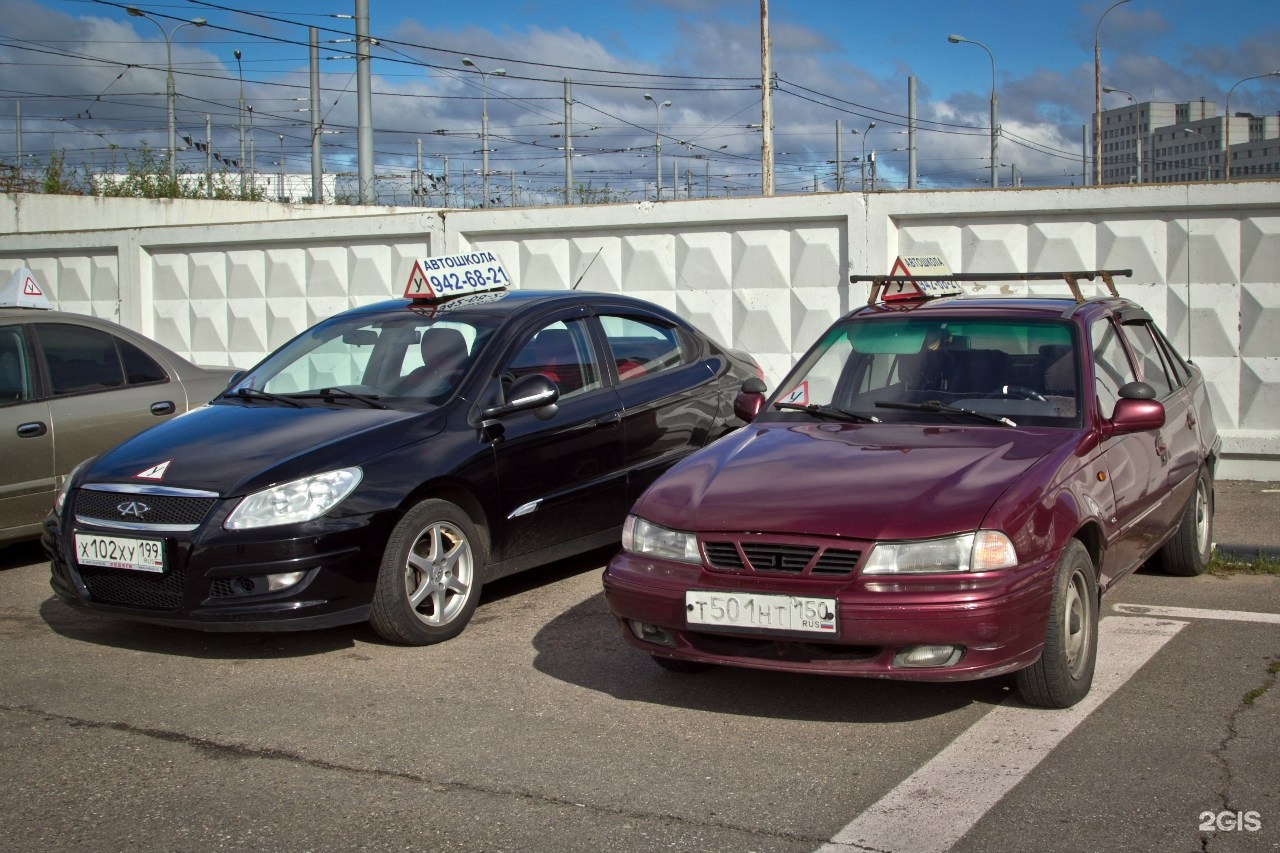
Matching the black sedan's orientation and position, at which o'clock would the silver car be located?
The silver car is roughly at 3 o'clock from the black sedan.

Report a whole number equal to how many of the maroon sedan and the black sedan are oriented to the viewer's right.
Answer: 0

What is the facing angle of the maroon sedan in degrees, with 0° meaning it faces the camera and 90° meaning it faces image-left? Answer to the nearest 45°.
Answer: approximately 45°

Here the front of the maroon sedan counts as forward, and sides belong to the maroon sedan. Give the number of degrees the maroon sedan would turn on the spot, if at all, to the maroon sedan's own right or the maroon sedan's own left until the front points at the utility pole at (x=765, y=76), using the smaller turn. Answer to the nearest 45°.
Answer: approximately 135° to the maroon sedan's own right

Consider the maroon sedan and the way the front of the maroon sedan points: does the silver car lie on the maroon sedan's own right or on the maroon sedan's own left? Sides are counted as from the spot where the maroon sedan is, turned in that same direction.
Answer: on the maroon sedan's own right

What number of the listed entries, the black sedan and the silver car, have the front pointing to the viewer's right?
0

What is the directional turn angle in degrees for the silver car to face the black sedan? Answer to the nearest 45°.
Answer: approximately 90° to its left

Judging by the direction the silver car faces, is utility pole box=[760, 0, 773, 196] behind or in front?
behind
